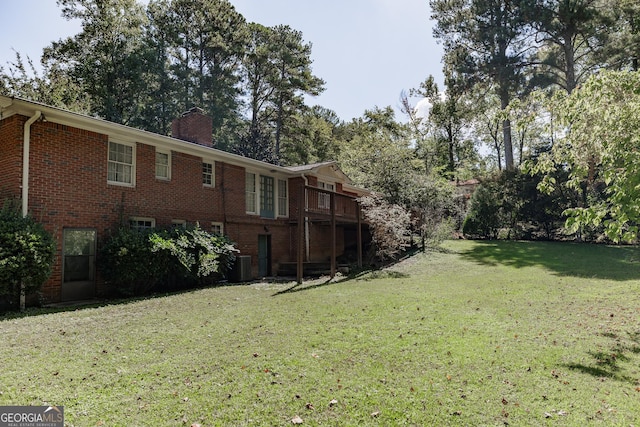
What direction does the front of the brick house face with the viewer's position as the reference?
facing away from the viewer and to the left of the viewer

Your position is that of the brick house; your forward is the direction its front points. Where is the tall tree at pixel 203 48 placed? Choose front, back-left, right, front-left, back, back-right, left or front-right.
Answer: front-right

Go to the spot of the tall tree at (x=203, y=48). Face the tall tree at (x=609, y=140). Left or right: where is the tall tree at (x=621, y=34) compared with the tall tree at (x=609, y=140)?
left

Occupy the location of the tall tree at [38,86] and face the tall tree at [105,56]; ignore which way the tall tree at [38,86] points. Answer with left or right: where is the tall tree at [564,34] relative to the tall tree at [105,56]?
right

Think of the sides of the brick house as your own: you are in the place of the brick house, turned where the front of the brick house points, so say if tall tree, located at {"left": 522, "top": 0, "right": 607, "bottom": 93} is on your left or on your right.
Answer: on your right

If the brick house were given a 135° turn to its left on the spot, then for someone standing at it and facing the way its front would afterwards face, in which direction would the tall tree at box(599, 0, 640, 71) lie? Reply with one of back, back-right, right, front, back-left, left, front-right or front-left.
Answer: left
